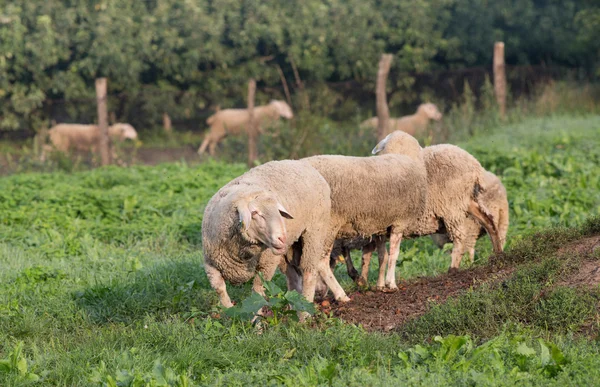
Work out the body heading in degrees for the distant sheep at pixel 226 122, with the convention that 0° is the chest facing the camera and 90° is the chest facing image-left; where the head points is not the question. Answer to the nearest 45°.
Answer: approximately 270°

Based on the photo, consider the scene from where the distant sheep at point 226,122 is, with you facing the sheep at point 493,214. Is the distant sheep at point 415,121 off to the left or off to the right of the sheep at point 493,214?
left

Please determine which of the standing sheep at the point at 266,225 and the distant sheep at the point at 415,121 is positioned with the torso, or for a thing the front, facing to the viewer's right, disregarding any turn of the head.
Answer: the distant sheep

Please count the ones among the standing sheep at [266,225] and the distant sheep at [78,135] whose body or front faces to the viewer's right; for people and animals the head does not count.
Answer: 1

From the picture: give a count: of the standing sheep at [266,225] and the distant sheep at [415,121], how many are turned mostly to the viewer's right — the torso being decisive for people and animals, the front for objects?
1

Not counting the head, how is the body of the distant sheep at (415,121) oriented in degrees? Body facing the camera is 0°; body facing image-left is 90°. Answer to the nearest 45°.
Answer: approximately 270°

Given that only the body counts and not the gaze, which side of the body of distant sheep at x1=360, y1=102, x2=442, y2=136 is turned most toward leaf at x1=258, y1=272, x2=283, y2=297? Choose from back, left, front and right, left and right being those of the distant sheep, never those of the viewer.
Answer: right

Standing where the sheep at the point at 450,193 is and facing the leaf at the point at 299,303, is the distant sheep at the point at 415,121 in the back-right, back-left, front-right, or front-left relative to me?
back-right

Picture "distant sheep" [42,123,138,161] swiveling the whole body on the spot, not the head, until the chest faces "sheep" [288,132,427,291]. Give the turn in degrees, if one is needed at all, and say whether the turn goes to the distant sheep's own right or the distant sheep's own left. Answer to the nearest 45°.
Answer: approximately 90° to the distant sheep's own right

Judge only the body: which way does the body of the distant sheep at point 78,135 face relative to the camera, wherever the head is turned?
to the viewer's right

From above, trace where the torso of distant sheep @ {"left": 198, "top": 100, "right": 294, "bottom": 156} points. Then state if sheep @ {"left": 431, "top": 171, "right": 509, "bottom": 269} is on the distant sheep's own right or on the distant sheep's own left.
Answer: on the distant sheep's own right

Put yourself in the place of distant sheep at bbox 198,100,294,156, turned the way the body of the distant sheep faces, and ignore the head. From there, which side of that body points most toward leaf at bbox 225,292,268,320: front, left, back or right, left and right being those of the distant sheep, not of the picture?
right
